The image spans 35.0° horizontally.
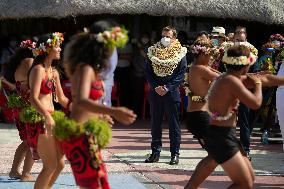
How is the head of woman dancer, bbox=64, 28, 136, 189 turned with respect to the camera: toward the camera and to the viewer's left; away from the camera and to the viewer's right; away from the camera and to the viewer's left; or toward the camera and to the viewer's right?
away from the camera and to the viewer's right

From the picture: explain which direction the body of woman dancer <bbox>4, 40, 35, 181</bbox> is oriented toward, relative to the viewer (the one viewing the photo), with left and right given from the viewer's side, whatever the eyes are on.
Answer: facing to the right of the viewer

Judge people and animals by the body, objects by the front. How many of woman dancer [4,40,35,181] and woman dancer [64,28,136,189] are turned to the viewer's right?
2

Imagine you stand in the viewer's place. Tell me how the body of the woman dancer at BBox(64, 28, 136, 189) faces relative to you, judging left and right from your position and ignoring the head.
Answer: facing to the right of the viewer

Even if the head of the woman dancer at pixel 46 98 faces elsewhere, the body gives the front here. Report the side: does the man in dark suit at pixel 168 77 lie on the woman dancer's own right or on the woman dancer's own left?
on the woman dancer's own left

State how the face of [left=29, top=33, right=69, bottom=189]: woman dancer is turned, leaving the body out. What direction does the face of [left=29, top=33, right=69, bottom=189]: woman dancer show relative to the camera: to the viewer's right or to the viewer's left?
to the viewer's right
